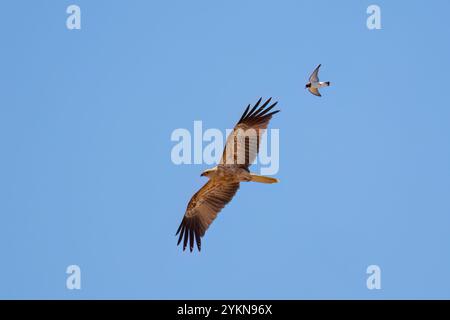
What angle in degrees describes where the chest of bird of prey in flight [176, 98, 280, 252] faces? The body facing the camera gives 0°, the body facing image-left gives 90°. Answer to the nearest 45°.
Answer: approximately 90°

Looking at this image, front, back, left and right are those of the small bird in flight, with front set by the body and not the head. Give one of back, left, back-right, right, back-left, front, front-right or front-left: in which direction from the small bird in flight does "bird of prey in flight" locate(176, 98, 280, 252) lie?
front-left

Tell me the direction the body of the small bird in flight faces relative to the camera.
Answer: to the viewer's left

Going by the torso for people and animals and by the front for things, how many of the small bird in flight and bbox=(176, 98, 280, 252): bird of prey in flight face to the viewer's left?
2
